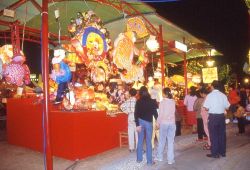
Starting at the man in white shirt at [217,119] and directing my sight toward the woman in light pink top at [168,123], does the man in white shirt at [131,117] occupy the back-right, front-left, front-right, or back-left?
front-right

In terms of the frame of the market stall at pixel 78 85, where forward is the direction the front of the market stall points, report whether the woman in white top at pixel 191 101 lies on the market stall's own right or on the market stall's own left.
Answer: on the market stall's own left

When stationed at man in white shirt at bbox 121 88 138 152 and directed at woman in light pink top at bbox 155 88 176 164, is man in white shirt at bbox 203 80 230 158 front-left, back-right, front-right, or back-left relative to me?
front-left

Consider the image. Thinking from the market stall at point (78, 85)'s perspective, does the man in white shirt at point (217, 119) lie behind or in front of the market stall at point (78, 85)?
in front

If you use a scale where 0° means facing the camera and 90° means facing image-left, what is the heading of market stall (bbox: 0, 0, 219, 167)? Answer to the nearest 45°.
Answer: approximately 315°
